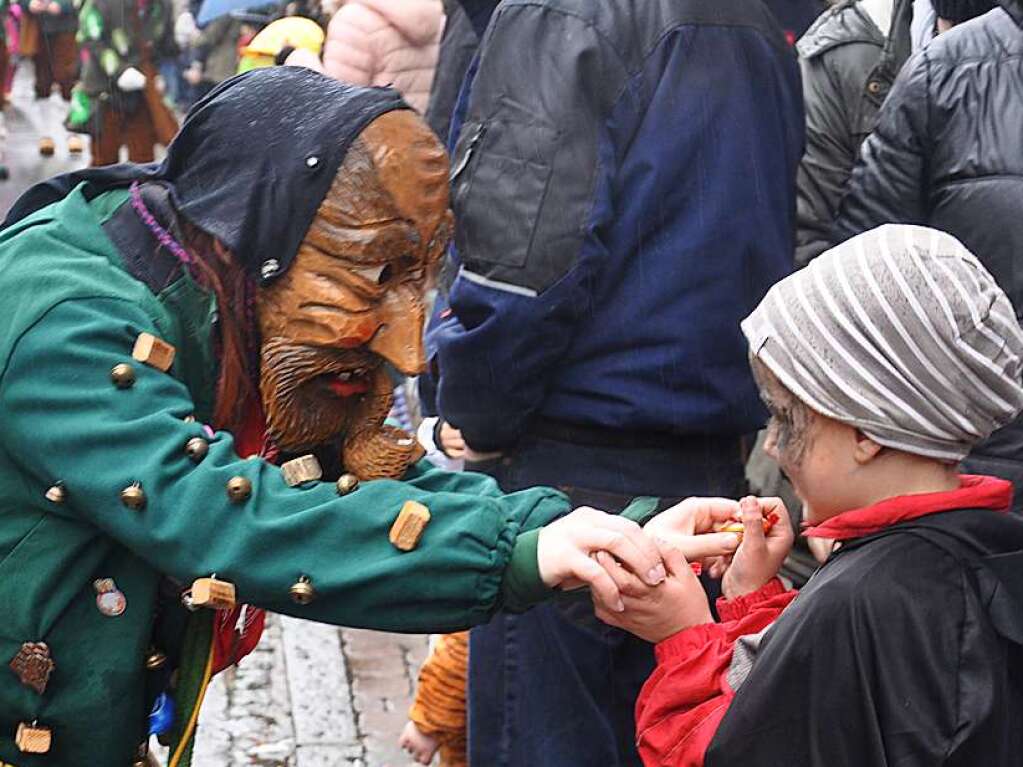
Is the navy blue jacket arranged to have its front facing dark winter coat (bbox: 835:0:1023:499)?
no

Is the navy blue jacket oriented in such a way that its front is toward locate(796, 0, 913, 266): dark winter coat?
no

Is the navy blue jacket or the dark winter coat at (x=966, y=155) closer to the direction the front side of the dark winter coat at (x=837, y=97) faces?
the dark winter coat

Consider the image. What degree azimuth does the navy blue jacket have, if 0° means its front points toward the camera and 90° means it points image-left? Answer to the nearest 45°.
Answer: approximately 135°
